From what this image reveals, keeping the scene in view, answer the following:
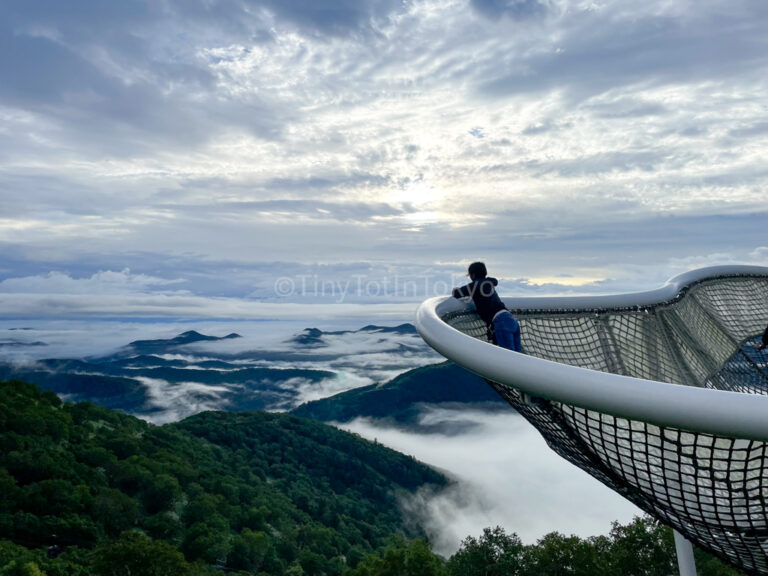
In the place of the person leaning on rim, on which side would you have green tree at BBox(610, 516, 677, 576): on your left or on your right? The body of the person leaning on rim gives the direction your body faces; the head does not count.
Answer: on your right

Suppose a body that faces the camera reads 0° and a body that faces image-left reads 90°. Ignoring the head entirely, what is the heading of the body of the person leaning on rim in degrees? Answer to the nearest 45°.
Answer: approximately 135°

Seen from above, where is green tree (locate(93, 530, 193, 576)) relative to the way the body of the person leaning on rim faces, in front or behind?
in front
